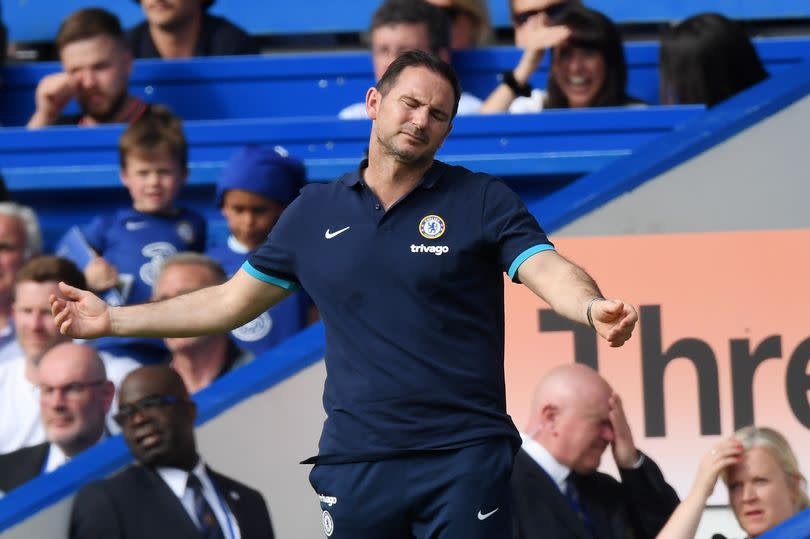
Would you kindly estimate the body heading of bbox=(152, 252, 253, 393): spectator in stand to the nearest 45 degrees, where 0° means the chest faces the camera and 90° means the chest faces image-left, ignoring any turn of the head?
approximately 45°

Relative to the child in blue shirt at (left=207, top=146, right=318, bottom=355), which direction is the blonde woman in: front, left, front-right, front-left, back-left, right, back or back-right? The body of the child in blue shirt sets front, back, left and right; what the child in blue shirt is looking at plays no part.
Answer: front-left

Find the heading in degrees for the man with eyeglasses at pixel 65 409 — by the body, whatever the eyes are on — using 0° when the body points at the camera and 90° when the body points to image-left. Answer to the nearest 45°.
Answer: approximately 45°

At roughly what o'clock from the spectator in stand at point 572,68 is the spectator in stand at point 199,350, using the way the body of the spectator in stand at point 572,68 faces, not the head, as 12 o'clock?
the spectator in stand at point 199,350 is roughly at 2 o'clock from the spectator in stand at point 572,68.

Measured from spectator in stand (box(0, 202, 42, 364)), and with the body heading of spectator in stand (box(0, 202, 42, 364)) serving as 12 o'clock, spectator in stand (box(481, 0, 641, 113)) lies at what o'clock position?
spectator in stand (box(481, 0, 641, 113)) is roughly at 8 o'clock from spectator in stand (box(0, 202, 42, 364)).

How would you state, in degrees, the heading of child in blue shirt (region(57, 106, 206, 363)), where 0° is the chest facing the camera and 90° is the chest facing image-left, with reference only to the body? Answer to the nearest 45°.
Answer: approximately 0°

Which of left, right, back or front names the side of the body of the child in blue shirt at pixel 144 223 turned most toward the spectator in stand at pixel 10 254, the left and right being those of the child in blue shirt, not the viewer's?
right

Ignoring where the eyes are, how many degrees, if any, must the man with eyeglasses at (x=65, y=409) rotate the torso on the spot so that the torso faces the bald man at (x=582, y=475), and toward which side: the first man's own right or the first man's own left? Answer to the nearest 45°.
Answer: approximately 90° to the first man's own left

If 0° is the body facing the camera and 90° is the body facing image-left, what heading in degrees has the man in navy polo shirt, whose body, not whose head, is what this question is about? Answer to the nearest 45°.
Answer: approximately 0°
